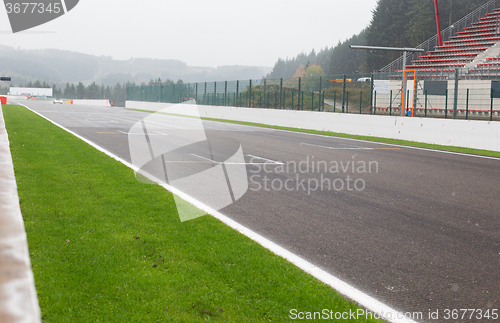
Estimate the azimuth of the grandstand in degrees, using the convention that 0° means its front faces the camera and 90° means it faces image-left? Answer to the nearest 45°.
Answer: approximately 45°

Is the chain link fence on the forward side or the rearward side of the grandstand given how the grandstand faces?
on the forward side

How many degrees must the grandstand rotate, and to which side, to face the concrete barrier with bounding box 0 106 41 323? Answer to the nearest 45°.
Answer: approximately 45° to its left
